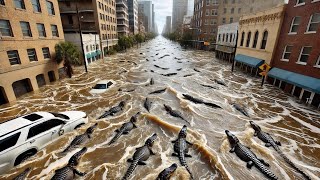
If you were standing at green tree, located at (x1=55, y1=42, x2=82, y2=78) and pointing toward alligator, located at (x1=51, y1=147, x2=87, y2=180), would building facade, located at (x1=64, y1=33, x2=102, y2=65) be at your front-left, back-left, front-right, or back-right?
back-left

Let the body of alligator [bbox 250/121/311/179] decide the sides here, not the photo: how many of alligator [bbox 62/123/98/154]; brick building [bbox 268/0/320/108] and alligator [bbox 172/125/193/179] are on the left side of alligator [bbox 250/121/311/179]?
2

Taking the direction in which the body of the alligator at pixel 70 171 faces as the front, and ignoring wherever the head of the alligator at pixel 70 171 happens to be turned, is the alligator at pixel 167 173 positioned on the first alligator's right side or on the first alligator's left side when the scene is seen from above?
on the first alligator's right side

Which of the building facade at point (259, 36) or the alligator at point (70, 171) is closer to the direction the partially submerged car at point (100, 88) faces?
the alligator

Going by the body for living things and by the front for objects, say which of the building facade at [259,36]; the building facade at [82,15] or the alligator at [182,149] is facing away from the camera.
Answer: the alligator

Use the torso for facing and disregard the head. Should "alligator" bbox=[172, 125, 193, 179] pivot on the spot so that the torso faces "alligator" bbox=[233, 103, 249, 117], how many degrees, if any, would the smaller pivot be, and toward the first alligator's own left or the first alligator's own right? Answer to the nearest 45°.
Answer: approximately 45° to the first alligator's own right

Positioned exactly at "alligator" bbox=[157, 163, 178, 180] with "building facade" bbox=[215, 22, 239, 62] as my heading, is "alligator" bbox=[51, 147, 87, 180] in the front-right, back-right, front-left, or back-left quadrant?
back-left

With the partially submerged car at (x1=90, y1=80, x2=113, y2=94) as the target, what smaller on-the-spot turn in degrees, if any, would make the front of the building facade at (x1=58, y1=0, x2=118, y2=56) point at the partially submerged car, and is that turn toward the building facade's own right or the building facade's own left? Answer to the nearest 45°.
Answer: approximately 45° to the building facade's own right

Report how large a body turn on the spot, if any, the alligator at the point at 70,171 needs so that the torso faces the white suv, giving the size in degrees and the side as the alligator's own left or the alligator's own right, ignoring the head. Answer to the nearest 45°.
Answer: approximately 90° to the alligator's own left

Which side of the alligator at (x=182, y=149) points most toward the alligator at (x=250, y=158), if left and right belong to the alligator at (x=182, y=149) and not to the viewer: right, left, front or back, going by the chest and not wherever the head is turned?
right

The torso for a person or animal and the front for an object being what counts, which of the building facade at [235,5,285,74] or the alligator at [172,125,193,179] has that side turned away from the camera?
the alligator

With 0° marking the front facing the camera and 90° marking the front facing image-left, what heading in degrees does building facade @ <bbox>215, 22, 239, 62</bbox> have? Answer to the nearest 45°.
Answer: approximately 45°

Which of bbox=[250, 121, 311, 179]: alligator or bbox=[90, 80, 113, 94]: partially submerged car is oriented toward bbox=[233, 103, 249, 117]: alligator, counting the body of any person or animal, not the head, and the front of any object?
bbox=[250, 121, 311, 179]: alligator

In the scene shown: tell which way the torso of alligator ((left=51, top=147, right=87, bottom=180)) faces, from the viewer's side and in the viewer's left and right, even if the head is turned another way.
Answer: facing away from the viewer and to the right of the viewer

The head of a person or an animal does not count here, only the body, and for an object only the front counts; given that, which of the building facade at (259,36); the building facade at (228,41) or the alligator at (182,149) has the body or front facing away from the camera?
the alligator
